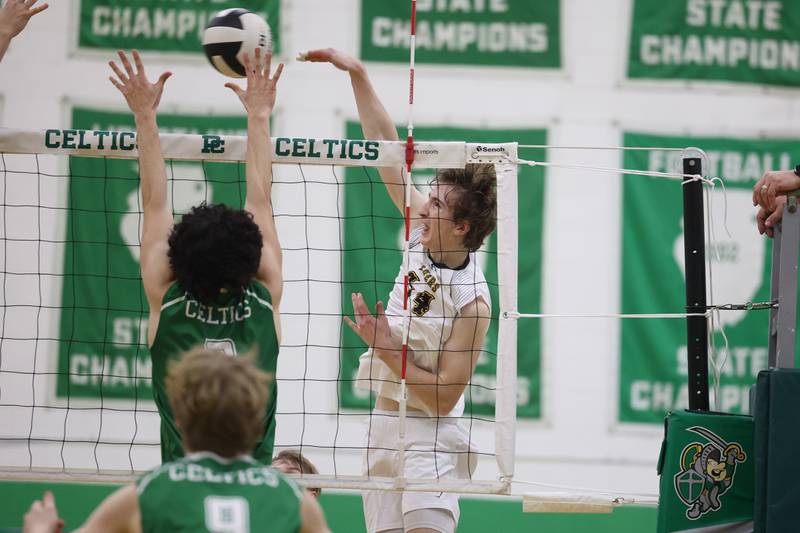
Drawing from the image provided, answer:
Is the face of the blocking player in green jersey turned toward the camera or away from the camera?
away from the camera

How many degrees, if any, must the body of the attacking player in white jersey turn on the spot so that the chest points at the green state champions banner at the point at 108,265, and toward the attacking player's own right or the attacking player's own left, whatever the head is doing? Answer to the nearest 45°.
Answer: approximately 90° to the attacking player's own right

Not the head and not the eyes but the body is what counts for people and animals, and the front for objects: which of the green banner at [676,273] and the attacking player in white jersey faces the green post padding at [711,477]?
the green banner

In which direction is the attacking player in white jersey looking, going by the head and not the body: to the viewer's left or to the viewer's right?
to the viewer's left

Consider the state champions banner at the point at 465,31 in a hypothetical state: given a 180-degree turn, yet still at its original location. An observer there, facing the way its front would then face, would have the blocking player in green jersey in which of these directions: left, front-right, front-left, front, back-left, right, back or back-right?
back

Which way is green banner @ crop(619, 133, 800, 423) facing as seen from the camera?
toward the camera

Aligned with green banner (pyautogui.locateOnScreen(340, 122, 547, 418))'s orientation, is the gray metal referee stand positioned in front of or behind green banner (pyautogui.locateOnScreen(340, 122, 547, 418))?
in front

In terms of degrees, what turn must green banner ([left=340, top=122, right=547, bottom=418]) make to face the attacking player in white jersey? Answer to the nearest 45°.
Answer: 0° — it already faces them

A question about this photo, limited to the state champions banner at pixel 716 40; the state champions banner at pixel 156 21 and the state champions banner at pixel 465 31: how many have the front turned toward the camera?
3

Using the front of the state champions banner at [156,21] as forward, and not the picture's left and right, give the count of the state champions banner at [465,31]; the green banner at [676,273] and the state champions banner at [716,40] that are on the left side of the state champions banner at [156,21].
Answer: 3

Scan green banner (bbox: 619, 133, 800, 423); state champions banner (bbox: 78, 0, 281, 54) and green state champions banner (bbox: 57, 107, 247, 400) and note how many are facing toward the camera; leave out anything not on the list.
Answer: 3

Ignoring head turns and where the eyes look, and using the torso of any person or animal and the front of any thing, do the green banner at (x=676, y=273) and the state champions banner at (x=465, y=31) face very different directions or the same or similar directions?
same or similar directions

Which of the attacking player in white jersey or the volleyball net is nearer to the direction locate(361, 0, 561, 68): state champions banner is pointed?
the attacking player in white jersey

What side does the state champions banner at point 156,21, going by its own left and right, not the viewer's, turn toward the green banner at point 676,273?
left

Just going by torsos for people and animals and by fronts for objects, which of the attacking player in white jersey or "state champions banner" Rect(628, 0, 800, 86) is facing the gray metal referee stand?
the state champions banner

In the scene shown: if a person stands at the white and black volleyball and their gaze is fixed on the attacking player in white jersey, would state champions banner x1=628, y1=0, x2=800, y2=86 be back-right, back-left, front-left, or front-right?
front-left

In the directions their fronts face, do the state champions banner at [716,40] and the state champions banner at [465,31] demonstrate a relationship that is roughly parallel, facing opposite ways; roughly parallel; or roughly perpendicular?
roughly parallel
